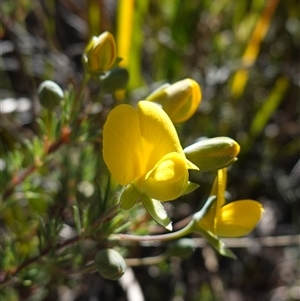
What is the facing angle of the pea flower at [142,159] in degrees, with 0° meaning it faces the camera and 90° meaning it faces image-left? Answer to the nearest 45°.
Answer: approximately 315°

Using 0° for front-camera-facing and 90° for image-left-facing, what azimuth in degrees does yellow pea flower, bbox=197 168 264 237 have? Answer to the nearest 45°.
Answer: approximately 270°
